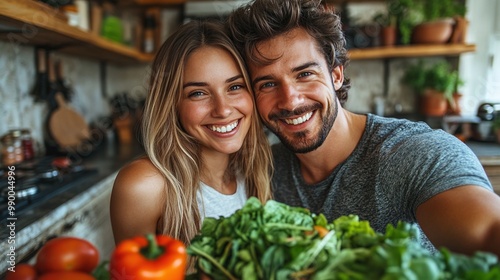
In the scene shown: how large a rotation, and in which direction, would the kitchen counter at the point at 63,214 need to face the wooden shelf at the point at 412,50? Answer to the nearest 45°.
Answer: approximately 45° to its left

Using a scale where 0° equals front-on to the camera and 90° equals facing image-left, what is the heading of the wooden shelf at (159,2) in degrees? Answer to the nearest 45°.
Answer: approximately 0°

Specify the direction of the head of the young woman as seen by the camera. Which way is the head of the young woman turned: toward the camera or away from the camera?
toward the camera

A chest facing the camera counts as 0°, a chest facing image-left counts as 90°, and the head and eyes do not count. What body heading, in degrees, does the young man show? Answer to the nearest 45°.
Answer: approximately 45°

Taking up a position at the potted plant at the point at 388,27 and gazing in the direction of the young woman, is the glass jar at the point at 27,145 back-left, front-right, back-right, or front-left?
front-right

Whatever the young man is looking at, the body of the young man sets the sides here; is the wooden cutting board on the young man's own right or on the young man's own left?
on the young man's own right

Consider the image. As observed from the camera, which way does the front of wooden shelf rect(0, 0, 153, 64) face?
facing the viewer and to the right of the viewer

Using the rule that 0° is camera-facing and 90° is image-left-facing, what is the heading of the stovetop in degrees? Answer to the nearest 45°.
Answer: approximately 315°

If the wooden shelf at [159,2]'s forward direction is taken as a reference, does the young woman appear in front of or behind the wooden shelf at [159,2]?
in front

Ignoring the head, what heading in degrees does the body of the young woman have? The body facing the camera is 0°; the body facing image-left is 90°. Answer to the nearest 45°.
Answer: approximately 315°

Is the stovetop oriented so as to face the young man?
yes

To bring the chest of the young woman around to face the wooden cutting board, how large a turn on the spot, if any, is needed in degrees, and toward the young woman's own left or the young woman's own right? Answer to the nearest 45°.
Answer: approximately 180°

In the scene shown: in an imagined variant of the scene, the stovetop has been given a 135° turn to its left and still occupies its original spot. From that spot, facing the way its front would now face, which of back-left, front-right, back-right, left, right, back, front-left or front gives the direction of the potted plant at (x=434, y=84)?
right
